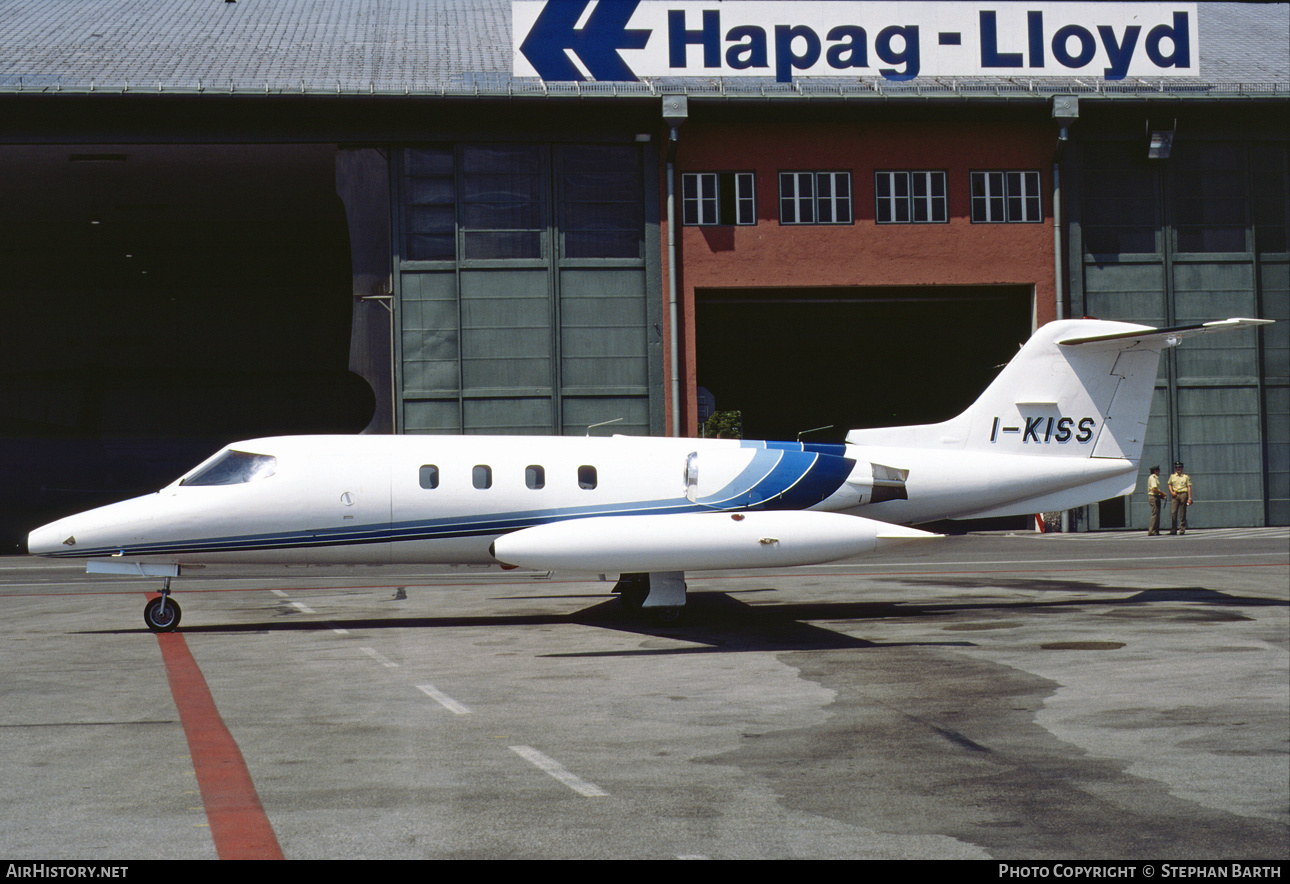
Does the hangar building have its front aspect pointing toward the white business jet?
yes

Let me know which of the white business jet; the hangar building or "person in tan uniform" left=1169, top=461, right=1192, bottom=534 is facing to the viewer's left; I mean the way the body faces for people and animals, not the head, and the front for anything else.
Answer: the white business jet

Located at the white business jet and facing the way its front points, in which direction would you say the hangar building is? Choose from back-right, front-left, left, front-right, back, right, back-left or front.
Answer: right

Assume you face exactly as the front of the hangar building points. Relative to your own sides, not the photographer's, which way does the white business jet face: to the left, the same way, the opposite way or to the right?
to the right

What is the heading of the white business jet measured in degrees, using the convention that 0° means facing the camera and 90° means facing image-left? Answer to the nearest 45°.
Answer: approximately 90°

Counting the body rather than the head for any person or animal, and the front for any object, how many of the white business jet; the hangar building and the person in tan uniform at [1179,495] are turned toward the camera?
2

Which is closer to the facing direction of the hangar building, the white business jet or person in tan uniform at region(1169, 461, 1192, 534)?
the white business jet

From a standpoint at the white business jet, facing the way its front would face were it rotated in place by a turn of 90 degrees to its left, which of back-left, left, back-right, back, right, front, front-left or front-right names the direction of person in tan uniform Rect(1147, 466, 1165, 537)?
back-left

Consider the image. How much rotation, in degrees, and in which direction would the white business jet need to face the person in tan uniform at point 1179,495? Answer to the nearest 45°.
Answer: approximately 135° to its right
